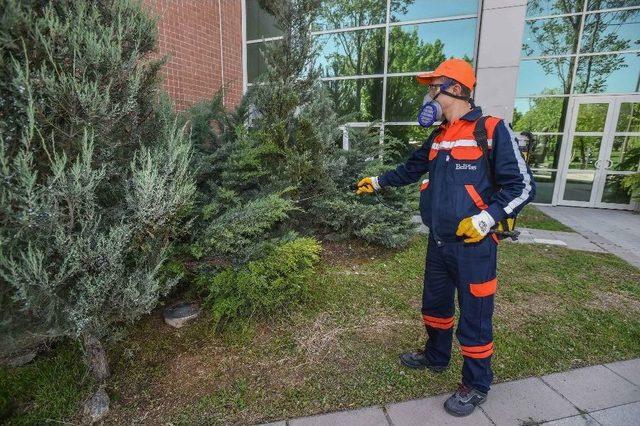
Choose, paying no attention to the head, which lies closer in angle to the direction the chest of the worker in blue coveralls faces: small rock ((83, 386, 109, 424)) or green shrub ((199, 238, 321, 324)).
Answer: the small rock

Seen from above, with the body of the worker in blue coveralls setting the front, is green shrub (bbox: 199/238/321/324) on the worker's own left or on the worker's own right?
on the worker's own right

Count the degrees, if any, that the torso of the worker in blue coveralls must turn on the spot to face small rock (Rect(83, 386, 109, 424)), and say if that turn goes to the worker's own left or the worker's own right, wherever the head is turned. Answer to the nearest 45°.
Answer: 0° — they already face it

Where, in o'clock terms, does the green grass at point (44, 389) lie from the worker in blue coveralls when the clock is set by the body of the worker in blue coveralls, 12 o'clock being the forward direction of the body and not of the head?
The green grass is roughly at 1 o'clock from the worker in blue coveralls.

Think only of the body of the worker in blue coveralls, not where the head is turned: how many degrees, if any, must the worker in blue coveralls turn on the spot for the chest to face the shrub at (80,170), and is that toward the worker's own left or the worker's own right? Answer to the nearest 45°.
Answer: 0° — they already face it

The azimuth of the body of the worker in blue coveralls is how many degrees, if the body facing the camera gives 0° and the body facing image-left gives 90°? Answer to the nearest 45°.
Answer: approximately 45°

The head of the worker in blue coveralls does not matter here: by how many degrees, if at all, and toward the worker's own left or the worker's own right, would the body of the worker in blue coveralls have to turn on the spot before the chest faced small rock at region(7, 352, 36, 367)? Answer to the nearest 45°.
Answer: approximately 45° to the worker's own right

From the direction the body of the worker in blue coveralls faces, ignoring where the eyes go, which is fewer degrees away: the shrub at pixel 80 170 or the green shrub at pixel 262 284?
the shrub

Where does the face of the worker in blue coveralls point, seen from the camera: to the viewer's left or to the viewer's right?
to the viewer's left
